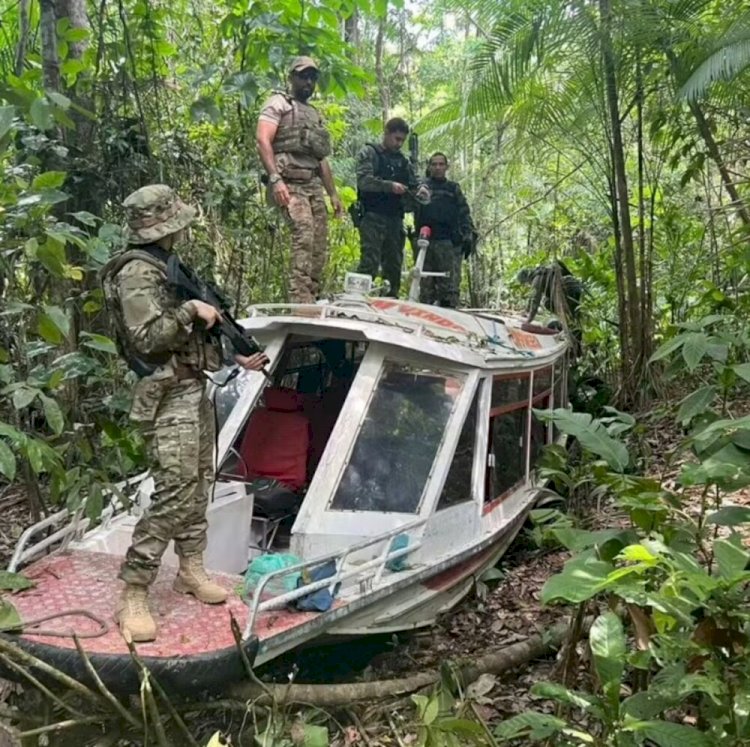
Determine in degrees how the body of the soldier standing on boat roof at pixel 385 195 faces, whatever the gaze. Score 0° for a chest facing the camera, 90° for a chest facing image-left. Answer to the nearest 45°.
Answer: approximately 315°

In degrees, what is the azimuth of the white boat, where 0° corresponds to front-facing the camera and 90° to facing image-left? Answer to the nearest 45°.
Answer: approximately 45°

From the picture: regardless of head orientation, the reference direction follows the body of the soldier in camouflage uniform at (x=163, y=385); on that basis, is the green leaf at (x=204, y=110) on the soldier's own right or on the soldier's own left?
on the soldier's own left

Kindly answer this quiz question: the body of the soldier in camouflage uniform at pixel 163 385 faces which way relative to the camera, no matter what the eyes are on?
to the viewer's right
